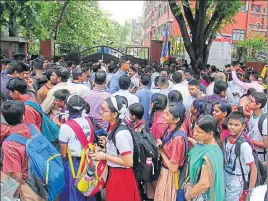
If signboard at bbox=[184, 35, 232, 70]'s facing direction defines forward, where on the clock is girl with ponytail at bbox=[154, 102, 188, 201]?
The girl with ponytail is roughly at 12 o'clock from the signboard.

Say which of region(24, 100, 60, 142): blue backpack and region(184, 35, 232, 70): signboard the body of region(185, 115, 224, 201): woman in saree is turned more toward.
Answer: the blue backpack

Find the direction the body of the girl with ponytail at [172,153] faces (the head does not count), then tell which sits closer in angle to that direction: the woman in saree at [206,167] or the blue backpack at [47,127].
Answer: the blue backpack

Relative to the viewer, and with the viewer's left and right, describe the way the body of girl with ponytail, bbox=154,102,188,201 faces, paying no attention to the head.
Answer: facing to the left of the viewer

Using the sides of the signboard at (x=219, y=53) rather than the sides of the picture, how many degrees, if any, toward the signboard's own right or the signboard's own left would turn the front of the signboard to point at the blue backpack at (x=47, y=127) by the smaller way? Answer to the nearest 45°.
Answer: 0° — it already faces it
